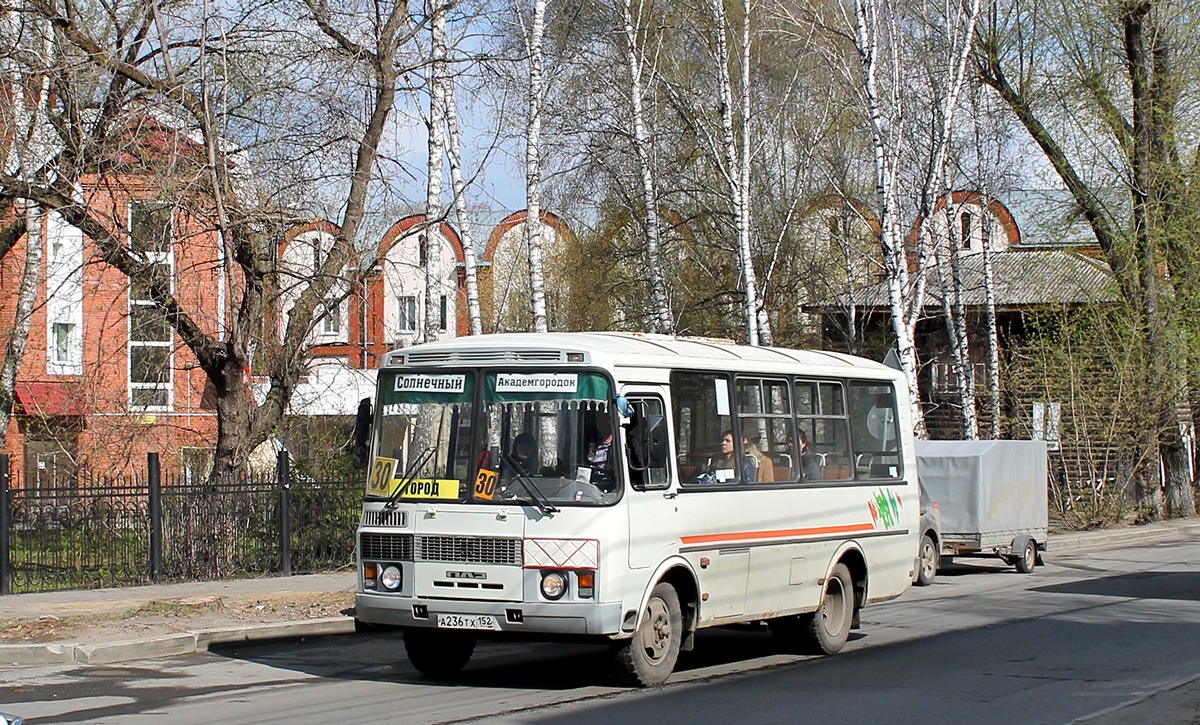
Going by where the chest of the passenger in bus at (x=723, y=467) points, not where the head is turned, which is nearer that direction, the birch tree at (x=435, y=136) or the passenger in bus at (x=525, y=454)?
the passenger in bus

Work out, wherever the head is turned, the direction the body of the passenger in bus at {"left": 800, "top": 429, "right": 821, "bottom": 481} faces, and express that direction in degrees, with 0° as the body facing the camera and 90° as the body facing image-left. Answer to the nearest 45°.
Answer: approximately 45°

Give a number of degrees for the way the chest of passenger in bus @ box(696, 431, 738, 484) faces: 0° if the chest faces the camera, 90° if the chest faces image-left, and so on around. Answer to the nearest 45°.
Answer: approximately 45°

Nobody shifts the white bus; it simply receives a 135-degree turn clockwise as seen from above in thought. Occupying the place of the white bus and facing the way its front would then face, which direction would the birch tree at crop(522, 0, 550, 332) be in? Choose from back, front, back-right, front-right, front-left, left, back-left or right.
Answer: front

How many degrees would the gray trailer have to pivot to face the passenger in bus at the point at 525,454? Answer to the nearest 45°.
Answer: approximately 45° to its left

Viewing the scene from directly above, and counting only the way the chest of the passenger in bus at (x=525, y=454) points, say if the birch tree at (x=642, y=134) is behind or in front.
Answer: behind

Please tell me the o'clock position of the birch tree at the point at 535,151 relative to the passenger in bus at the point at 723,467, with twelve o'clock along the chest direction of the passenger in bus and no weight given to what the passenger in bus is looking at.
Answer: The birch tree is roughly at 4 o'clock from the passenger in bus.

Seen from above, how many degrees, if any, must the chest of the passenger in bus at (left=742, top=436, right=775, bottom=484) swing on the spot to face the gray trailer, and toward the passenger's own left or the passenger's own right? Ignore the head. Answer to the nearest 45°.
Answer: approximately 135° to the passenger's own right
